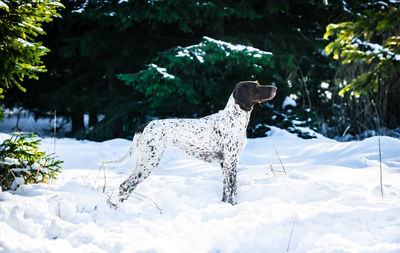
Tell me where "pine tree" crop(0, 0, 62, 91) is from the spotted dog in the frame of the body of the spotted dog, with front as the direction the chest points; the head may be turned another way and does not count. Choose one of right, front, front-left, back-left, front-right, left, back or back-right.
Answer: back

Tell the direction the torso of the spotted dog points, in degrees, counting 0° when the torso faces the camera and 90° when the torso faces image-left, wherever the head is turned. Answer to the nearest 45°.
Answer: approximately 270°

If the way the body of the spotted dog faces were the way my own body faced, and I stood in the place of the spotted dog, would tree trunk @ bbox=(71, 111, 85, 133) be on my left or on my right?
on my left

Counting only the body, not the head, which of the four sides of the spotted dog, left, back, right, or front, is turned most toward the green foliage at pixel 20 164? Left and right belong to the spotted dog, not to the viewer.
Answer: back
